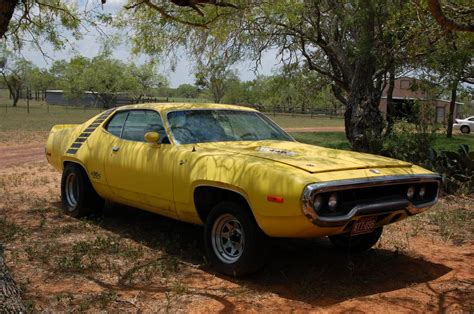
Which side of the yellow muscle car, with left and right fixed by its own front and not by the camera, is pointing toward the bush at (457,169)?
left

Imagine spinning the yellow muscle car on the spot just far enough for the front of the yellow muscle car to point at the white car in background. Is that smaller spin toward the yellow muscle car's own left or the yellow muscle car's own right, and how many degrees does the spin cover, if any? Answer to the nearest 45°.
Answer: approximately 90° to the yellow muscle car's own left

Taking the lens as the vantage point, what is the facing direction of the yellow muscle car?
facing the viewer and to the right of the viewer

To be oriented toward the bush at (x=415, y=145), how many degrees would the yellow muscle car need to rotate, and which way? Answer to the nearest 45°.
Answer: approximately 90° to its left

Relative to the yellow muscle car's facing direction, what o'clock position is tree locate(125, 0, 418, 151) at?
The tree is roughly at 8 o'clock from the yellow muscle car.
